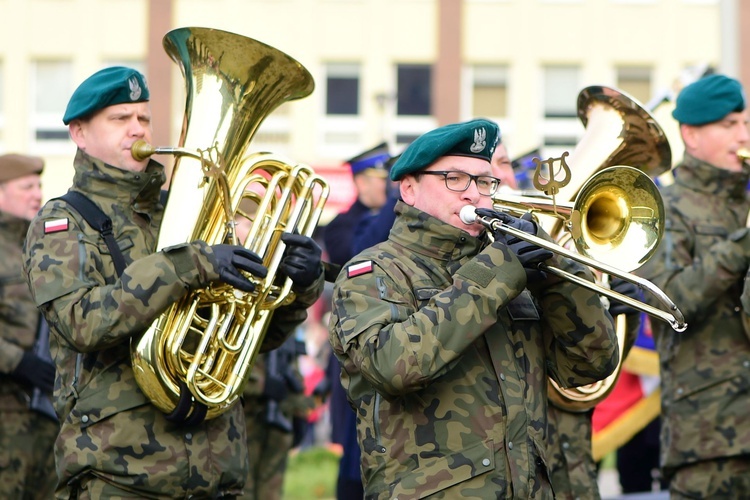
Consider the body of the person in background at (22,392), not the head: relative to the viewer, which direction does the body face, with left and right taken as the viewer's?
facing to the right of the viewer

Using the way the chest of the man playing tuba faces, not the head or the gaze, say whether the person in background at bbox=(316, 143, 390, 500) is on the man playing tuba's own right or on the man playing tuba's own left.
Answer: on the man playing tuba's own left

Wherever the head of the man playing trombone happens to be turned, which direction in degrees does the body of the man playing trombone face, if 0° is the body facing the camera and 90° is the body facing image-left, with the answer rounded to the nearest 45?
approximately 315°

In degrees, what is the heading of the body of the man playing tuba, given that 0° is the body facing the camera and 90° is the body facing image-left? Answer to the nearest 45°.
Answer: approximately 315°

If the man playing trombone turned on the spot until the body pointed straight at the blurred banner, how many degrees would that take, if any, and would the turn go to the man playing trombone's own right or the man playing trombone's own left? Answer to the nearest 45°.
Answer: approximately 135° to the man playing trombone's own left

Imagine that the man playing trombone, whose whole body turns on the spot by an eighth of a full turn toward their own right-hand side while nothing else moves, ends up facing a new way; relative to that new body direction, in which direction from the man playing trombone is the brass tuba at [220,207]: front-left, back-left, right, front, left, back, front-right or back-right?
back-right
